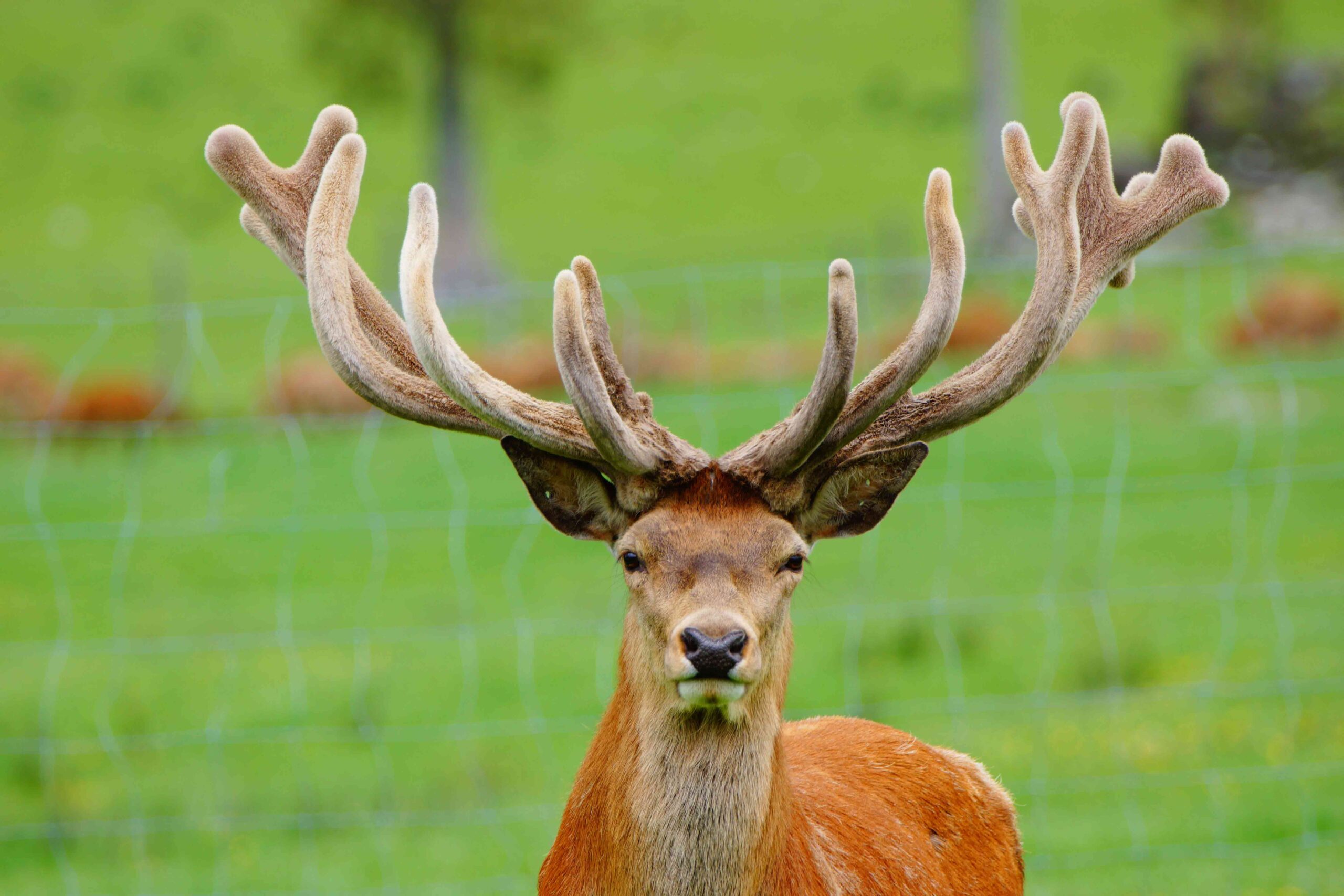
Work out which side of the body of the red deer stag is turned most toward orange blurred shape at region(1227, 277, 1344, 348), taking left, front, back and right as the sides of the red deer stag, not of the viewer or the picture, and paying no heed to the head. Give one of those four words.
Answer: back

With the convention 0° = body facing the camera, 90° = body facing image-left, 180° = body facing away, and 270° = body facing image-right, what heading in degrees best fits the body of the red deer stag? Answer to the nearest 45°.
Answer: approximately 45°

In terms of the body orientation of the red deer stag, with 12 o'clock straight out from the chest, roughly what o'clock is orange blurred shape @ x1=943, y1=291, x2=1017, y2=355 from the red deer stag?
The orange blurred shape is roughly at 5 o'clock from the red deer stag.

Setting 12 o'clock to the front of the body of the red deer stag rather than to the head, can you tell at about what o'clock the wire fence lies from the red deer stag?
The wire fence is roughly at 4 o'clock from the red deer stag.

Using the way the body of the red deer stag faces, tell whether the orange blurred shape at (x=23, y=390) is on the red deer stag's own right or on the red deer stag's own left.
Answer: on the red deer stag's own right

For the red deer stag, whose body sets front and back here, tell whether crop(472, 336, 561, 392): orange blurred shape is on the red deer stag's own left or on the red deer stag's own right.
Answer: on the red deer stag's own right

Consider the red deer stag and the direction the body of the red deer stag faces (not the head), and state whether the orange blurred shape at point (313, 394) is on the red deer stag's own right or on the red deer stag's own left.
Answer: on the red deer stag's own right
